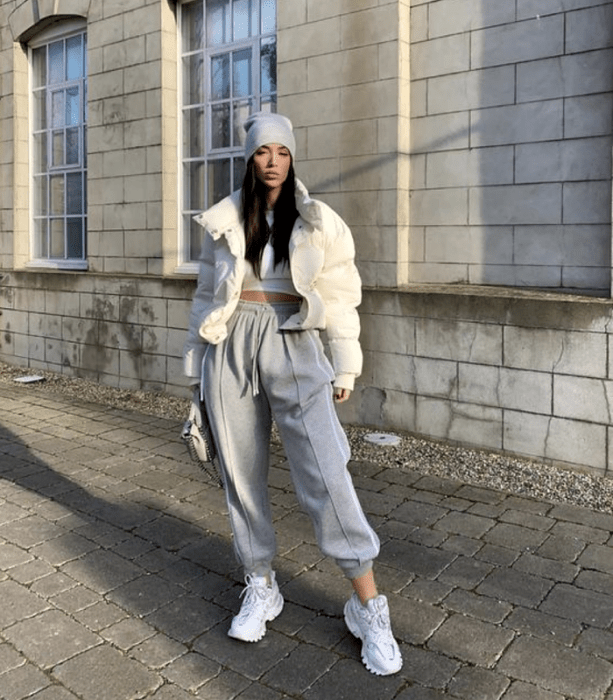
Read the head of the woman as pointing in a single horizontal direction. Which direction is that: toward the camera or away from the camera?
toward the camera

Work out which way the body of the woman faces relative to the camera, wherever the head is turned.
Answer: toward the camera
